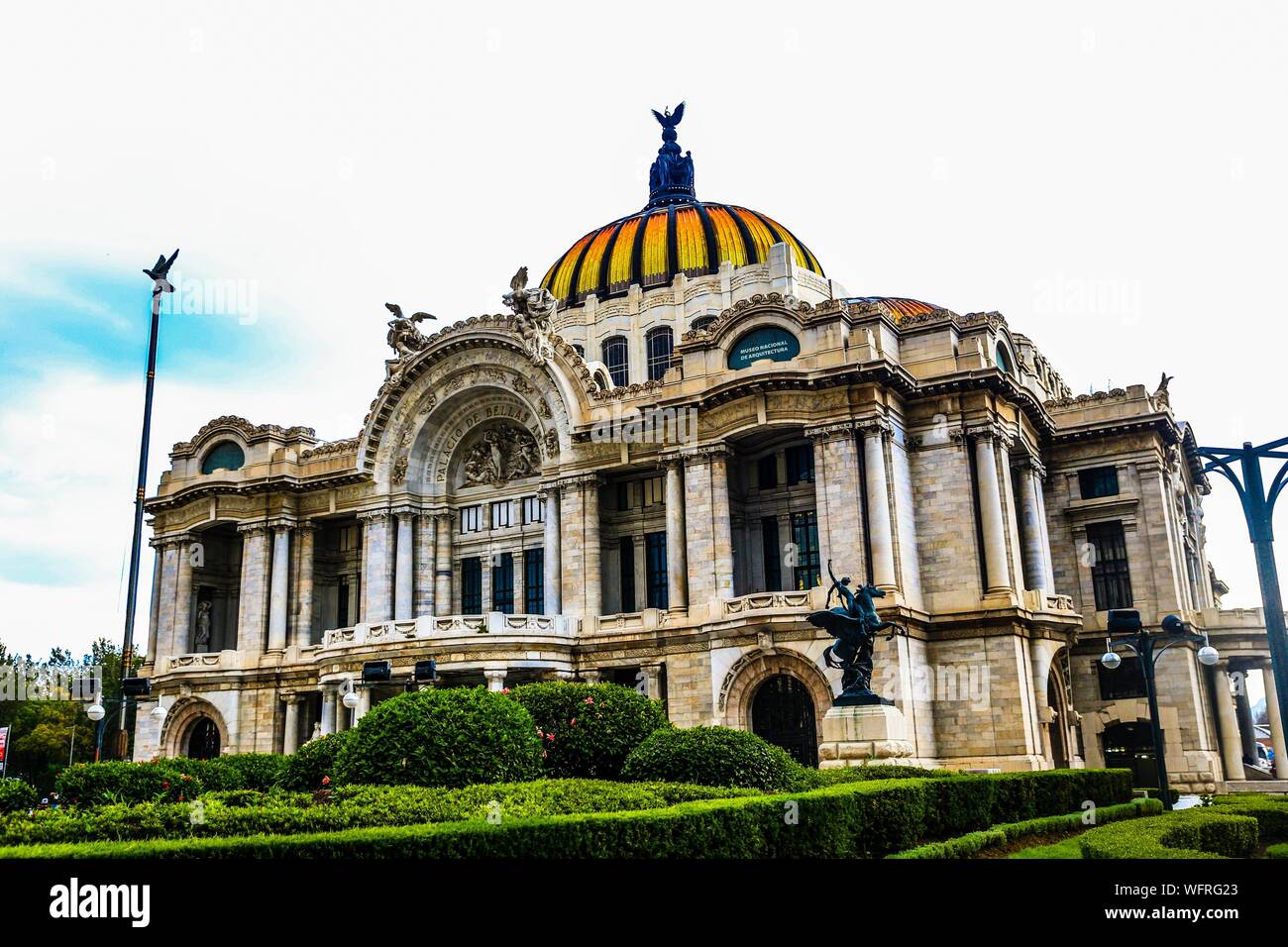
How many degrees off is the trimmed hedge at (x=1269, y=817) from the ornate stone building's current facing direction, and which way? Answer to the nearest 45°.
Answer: approximately 45° to its left

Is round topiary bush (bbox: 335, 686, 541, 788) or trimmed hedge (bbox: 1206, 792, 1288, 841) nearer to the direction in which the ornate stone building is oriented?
the round topiary bush

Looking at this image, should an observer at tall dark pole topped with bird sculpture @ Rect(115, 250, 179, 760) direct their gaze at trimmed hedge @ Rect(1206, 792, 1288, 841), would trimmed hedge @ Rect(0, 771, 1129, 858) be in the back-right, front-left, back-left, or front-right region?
front-right

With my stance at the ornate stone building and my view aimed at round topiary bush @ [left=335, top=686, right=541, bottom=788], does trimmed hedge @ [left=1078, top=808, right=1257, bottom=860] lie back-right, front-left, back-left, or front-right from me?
front-left

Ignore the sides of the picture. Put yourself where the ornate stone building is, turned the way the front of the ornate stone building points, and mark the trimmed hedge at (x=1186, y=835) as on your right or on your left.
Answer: on your left

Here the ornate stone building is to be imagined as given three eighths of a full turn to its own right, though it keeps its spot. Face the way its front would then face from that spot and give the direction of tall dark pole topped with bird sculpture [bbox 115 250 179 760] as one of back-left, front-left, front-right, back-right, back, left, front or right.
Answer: left

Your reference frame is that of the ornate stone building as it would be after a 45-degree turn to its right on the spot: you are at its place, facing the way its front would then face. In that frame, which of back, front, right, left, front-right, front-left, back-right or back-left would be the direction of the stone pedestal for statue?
left

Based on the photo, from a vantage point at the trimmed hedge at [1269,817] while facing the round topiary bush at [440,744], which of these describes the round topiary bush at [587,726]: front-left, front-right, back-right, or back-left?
front-right

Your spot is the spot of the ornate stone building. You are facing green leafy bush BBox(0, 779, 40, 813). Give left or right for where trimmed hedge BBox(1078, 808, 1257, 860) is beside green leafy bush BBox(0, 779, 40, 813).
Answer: left
